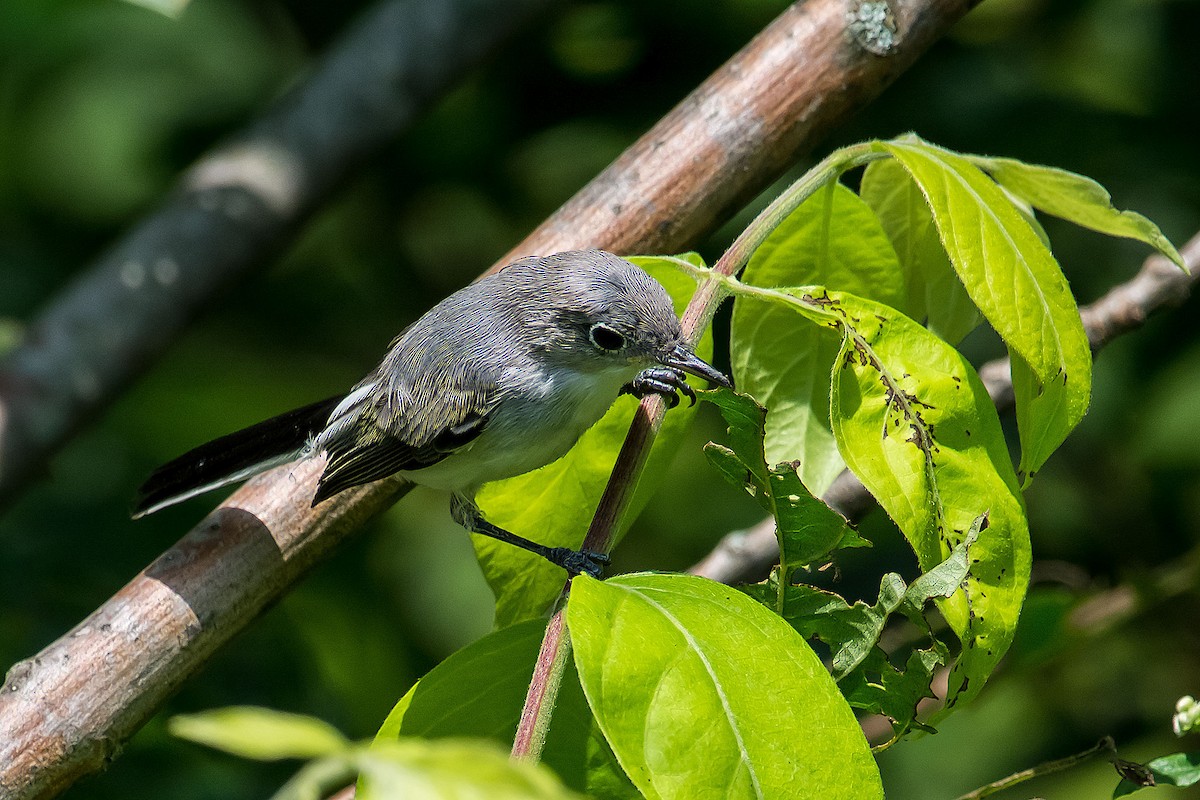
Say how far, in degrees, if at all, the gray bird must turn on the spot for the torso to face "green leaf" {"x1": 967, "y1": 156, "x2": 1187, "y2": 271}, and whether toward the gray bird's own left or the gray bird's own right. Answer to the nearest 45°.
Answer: approximately 45° to the gray bird's own right

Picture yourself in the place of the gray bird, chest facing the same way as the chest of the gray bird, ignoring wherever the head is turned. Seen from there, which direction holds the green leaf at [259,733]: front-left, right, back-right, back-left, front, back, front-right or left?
right

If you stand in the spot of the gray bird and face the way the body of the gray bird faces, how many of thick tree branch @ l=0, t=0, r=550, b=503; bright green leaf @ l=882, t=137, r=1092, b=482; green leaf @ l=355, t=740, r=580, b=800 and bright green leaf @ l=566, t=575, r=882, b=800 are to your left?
1

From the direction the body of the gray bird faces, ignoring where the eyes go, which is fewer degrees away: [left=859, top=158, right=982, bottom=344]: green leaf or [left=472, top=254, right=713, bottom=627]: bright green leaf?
the green leaf

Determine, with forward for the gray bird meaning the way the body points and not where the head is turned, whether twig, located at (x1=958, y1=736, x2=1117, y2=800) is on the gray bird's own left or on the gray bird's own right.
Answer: on the gray bird's own left

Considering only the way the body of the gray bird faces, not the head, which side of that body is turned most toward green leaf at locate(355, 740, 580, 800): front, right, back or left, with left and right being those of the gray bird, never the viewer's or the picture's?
right

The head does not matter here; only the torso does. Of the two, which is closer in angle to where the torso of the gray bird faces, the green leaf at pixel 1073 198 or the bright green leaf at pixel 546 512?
the green leaf

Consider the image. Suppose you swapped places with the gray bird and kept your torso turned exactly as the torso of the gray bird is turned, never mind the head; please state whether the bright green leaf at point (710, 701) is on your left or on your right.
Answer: on your right

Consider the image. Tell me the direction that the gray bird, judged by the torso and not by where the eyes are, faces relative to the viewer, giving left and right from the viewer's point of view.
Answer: facing to the right of the viewer
